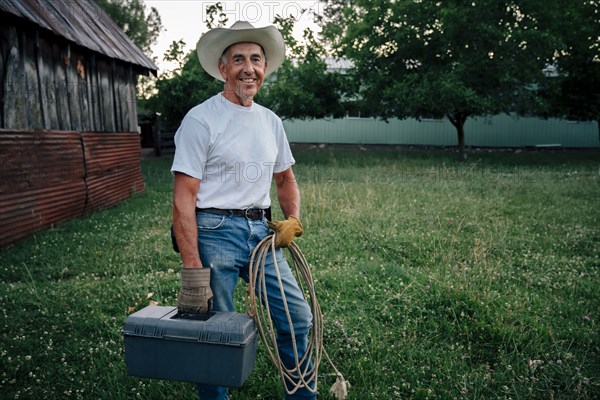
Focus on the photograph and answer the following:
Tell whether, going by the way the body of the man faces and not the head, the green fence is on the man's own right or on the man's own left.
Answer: on the man's own left

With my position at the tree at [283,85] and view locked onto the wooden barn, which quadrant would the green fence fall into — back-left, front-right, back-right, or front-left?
back-left

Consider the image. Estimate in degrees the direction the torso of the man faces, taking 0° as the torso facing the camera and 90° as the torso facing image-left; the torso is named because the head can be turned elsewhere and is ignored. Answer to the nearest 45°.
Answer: approximately 315°

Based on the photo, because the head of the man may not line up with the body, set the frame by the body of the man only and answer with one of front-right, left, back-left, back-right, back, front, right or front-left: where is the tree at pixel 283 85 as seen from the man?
back-left

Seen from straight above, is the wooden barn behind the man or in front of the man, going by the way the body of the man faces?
behind

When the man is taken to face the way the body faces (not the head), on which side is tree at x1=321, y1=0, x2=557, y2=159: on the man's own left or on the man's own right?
on the man's own left
